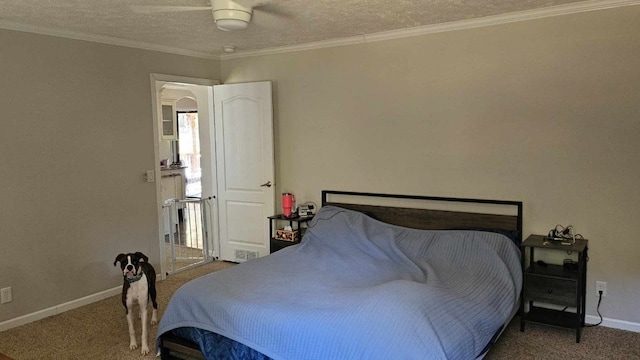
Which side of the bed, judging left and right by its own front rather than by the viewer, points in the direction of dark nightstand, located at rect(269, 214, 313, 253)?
right

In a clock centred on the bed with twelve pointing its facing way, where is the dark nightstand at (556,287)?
The dark nightstand is roughly at 7 o'clock from the bed.

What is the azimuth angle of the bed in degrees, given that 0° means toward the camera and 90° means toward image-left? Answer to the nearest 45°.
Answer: approximately 45°

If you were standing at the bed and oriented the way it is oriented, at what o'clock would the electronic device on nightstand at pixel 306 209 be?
The electronic device on nightstand is roughly at 4 o'clock from the bed.

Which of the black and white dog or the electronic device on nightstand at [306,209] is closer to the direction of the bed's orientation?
the black and white dog
